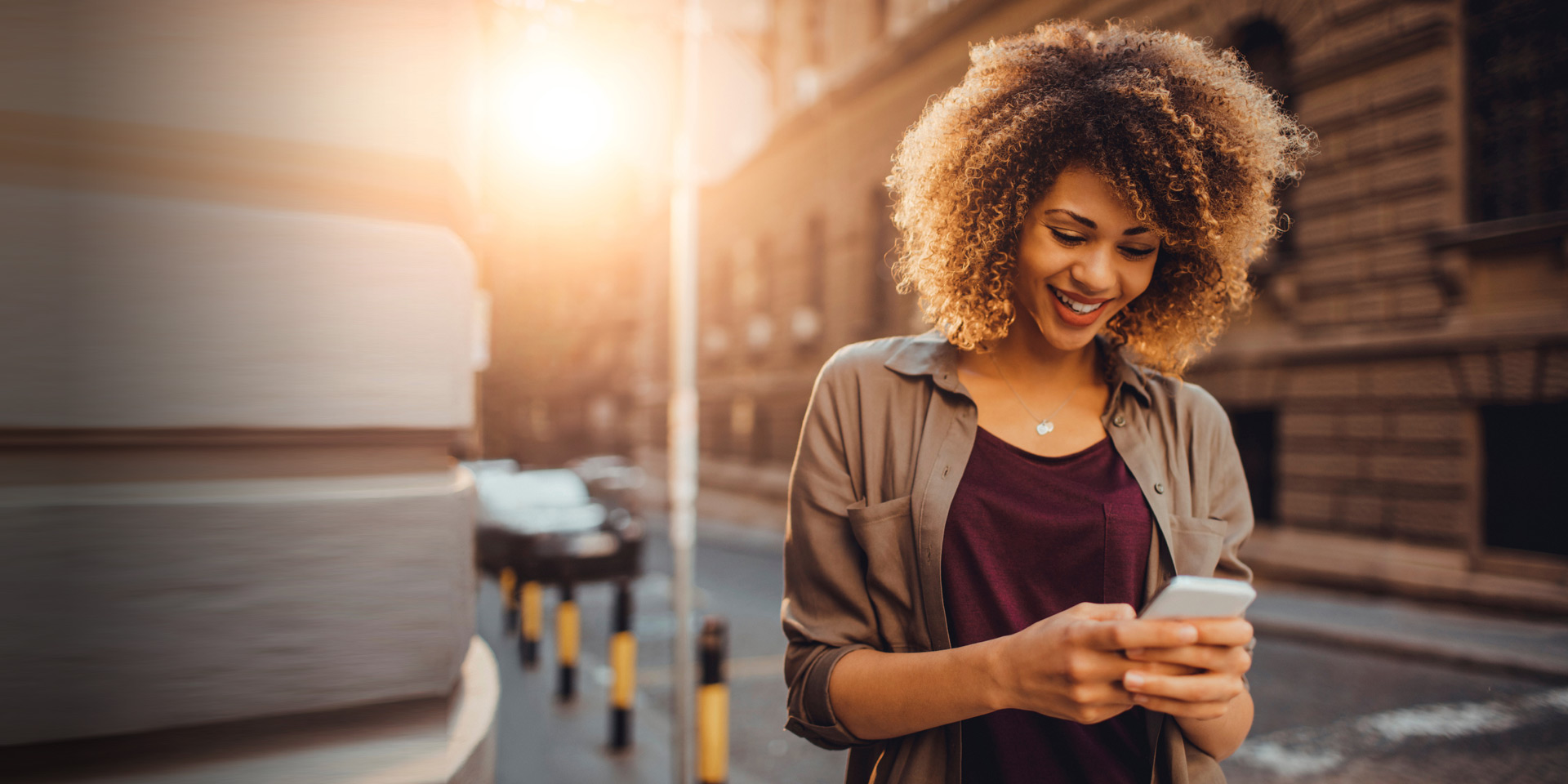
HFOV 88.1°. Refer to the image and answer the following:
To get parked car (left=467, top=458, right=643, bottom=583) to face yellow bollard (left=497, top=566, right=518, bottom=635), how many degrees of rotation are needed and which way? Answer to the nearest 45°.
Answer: approximately 45° to its right

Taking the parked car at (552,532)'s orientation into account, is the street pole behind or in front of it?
in front

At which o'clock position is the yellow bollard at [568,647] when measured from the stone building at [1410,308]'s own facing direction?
The yellow bollard is roughly at 12 o'clock from the stone building.

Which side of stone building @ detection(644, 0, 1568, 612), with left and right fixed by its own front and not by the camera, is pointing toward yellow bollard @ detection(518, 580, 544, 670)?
front

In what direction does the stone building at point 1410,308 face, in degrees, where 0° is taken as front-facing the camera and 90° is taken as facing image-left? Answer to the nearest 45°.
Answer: approximately 45°

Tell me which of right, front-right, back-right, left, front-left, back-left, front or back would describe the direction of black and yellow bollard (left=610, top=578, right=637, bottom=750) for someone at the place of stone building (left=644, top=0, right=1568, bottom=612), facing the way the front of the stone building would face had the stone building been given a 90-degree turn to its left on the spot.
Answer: right

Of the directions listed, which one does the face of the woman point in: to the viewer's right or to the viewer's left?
to the viewer's right

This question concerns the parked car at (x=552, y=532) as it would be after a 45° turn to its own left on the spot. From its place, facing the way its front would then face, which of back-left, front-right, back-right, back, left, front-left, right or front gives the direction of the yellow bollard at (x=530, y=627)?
right

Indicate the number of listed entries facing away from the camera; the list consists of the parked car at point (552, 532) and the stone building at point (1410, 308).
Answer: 0

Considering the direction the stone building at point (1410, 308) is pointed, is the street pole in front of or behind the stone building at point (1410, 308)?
in front

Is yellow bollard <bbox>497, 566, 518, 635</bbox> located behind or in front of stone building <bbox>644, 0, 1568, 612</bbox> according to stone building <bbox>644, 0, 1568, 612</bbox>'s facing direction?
in front
